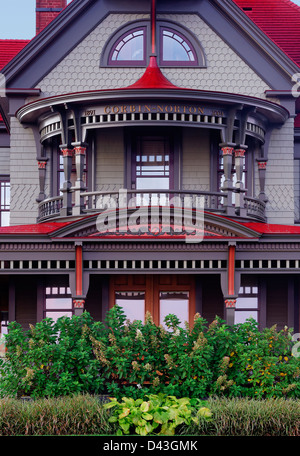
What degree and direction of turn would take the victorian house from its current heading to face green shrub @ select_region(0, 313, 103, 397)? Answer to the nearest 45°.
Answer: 0° — it already faces it

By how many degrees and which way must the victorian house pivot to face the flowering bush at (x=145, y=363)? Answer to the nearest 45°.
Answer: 0° — it already faces it

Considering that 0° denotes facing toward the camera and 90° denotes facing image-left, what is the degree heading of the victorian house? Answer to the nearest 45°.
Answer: approximately 0°
